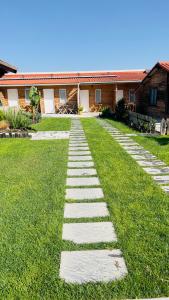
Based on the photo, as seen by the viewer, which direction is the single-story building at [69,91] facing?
toward the camera

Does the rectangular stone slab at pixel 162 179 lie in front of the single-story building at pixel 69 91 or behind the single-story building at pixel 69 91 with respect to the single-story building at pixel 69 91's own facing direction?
in front

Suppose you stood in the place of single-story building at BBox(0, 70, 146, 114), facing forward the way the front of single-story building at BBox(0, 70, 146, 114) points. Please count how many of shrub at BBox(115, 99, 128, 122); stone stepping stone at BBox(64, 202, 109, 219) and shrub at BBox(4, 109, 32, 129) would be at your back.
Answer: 0

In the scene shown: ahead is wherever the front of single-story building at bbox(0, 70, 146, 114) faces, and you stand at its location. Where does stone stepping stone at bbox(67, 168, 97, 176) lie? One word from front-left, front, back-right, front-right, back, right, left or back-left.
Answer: front

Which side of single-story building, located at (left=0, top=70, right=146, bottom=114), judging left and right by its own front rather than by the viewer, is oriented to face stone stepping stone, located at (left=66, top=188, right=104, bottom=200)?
front

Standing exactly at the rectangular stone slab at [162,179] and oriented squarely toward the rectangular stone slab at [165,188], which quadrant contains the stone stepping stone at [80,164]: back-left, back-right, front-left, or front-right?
back-right

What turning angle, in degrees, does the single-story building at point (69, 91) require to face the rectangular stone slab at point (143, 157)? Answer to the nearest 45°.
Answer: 0° — it already faces it

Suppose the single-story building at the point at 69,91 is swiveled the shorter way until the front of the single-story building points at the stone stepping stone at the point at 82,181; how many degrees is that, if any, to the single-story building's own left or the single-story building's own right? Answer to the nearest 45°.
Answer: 0° — it already faces it

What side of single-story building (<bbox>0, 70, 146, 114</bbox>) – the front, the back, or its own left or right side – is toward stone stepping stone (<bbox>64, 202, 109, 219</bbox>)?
front

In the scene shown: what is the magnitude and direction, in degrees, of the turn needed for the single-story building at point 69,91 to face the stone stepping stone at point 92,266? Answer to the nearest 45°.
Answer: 0° — it already faces it

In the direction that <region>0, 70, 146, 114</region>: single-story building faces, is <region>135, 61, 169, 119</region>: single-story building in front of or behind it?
in front

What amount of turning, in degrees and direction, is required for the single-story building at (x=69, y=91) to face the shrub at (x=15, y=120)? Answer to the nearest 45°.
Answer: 0° — it already faces it
